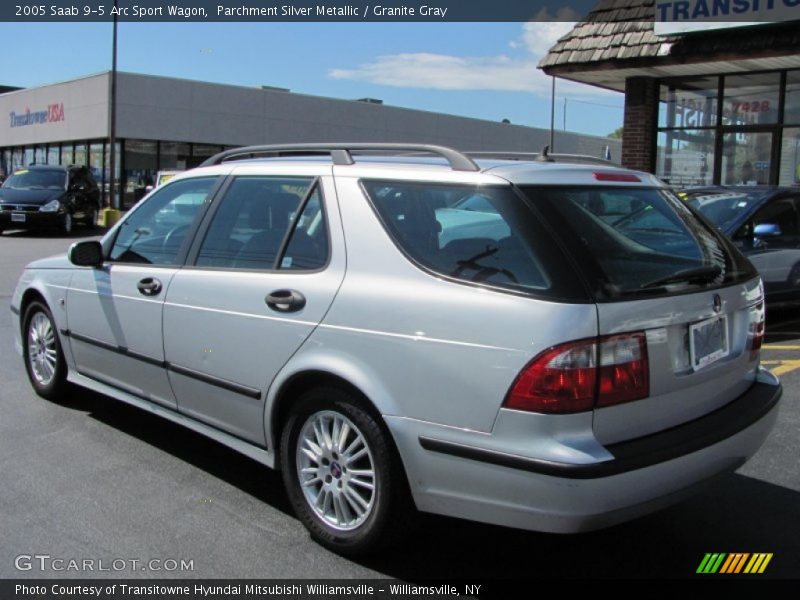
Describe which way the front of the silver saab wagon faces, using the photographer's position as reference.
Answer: facing away from the viewer and to the left of the viewer

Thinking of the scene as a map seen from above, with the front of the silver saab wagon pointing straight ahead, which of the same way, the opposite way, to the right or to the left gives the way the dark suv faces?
to the left

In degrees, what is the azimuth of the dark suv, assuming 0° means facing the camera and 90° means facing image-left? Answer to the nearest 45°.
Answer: approximately 45°

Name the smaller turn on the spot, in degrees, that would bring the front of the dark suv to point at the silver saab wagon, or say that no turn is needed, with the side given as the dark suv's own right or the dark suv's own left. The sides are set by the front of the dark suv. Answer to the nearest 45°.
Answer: approximately 45° to the dark suv's own left
